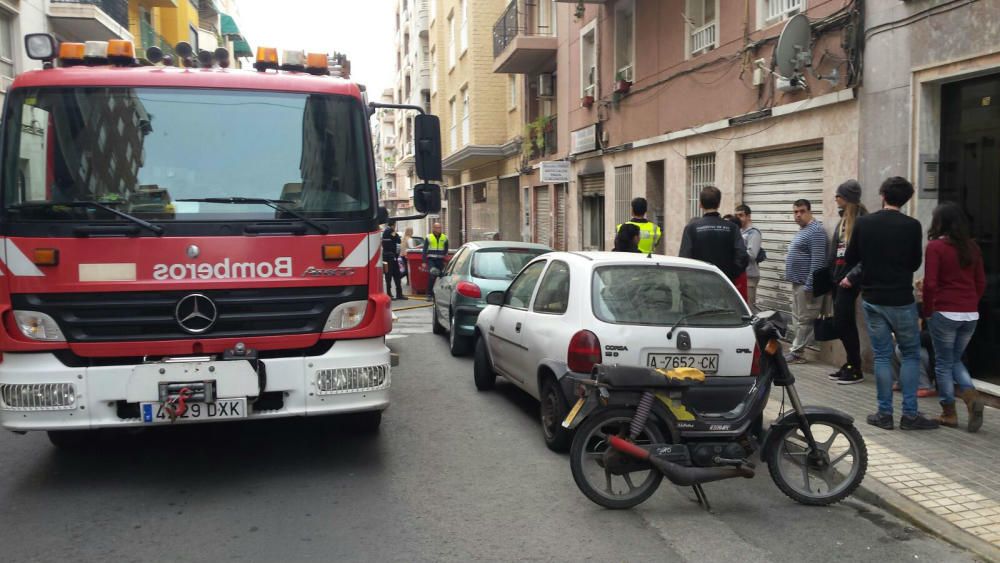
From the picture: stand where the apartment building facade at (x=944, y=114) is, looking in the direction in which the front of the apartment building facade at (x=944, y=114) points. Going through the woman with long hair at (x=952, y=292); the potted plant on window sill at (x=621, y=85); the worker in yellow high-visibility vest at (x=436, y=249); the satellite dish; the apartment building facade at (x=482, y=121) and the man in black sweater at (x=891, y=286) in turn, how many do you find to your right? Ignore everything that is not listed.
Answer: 4

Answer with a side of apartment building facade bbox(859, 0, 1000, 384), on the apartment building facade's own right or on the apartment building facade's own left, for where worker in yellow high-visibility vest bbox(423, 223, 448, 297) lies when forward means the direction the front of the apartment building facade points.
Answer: on the apartment building facade's own right

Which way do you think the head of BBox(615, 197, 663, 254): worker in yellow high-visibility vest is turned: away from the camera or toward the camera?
away from the camera

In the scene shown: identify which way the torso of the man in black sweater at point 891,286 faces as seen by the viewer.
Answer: away from the camera

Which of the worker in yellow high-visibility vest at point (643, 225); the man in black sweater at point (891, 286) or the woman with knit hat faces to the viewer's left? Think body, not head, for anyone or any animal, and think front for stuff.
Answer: the woman with knit hat

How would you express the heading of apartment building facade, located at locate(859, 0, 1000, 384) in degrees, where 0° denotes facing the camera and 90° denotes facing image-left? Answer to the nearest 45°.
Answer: approximately 45°

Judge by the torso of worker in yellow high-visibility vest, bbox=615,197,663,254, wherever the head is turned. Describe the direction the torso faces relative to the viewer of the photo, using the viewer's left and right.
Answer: facing away from the viewer

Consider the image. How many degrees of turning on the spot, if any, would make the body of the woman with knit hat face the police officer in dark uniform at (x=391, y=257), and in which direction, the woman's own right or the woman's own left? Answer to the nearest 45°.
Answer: approximately 45° to the woman's own right

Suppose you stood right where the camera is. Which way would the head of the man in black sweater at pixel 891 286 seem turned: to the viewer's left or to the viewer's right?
to the viewer's left

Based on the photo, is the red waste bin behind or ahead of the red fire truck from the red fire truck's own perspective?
behind

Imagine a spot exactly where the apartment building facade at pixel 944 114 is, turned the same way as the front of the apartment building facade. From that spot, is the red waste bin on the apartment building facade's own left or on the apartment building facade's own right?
on the apartment building facade's own right

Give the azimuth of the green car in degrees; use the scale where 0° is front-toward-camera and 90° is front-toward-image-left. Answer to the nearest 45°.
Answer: approximately 135°

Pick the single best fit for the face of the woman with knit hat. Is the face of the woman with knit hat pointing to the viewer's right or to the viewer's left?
to the viewer's left

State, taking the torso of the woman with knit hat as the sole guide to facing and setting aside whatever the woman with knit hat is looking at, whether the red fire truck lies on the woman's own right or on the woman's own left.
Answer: on the woman's own right

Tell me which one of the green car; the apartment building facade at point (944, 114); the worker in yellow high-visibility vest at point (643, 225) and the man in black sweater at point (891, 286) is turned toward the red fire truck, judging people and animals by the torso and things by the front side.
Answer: the apartment building facade
